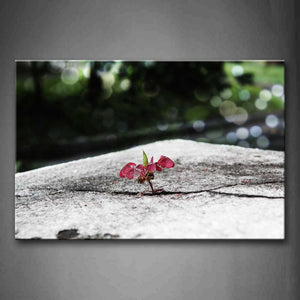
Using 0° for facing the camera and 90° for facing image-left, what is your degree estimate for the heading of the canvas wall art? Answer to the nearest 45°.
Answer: approximately 0°
